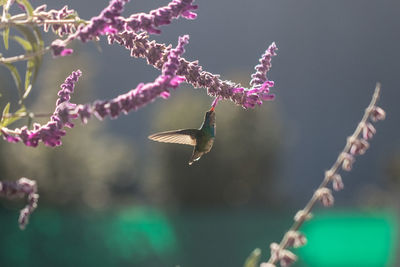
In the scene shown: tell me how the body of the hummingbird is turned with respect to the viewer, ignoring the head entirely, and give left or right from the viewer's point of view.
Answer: facing to the right of the viewer
